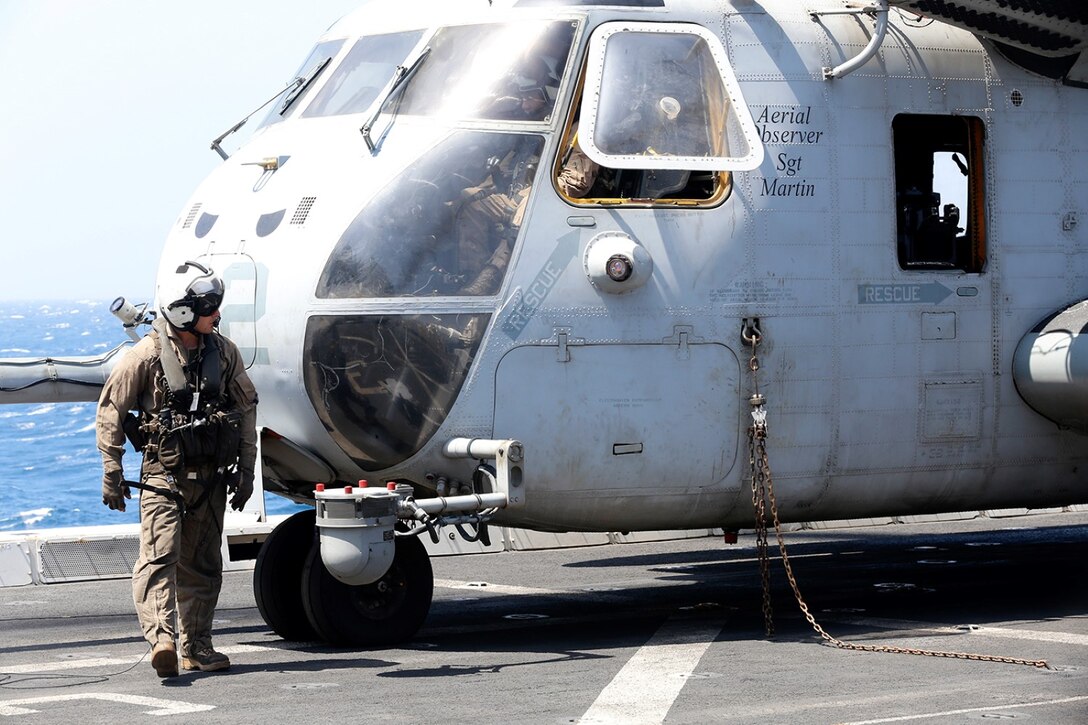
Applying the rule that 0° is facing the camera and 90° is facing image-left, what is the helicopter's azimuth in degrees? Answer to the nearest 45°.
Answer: approximately 45°
